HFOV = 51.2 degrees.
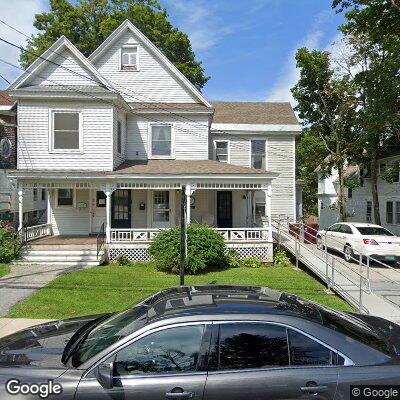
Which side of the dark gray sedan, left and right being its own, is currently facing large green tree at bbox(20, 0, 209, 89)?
right

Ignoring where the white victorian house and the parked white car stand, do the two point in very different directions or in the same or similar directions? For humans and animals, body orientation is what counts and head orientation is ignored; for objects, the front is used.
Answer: very different directions

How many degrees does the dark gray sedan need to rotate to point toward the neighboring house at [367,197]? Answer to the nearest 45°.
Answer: approximately 135° to its right

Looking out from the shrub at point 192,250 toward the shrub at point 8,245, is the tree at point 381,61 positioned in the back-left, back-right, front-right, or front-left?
back-right

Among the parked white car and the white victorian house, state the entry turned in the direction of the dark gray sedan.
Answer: the white victorian house

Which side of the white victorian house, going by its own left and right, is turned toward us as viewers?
front

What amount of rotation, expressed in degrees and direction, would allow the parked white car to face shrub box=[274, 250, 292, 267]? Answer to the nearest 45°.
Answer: approximately 45° to its left

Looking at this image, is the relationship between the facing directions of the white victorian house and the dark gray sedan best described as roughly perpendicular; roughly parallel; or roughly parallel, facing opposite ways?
roughly perpendicular

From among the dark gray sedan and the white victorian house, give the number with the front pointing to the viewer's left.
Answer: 1

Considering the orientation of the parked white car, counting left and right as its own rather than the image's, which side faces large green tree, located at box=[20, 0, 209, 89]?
front

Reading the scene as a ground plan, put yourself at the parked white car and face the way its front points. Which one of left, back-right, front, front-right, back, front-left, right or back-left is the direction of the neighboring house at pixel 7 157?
front-left

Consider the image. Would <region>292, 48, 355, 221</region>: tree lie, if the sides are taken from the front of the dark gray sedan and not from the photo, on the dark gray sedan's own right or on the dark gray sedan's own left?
on the dark gray sedan's own right

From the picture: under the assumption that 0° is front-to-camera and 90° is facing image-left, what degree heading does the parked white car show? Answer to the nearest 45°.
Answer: approximately 135°

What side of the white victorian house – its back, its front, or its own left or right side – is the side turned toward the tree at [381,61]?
left

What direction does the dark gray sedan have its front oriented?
to the viewer's left

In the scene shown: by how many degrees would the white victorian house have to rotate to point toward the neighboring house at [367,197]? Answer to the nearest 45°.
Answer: approximately 135° to its left
